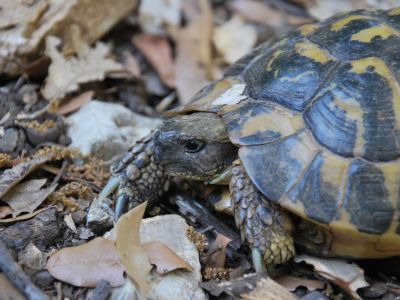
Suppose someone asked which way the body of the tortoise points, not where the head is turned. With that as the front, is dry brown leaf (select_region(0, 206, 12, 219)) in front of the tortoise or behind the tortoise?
in front

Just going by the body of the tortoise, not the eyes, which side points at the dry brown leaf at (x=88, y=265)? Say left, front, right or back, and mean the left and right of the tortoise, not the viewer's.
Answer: front

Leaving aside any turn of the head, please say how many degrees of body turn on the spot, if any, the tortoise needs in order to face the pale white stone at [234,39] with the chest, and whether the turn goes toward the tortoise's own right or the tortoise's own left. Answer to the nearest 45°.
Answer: approximately 90° to the tortoise's own right

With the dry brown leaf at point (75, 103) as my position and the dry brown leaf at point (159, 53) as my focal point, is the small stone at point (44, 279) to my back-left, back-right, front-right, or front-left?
back-right

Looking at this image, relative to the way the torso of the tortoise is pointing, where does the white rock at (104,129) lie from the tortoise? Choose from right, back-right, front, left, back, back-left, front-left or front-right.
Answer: front-right

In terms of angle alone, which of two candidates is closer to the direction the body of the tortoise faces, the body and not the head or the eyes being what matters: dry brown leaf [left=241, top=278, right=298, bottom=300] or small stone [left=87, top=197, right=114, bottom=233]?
the small stone

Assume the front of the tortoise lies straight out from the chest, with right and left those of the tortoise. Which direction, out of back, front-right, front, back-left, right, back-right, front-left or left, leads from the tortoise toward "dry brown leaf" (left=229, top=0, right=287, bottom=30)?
right

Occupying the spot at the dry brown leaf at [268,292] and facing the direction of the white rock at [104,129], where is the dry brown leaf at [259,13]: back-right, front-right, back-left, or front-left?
front-right

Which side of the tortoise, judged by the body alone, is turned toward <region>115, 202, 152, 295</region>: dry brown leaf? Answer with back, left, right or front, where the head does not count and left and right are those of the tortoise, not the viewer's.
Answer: front

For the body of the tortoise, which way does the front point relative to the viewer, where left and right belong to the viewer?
facing to the left of the viewer

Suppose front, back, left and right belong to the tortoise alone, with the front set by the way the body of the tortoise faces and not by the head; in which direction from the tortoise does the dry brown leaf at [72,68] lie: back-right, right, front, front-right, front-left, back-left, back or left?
front-right

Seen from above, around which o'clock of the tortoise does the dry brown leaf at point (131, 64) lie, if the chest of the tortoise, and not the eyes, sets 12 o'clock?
The dry brown leaf is roughly at 2 o'clock from the tortoise.

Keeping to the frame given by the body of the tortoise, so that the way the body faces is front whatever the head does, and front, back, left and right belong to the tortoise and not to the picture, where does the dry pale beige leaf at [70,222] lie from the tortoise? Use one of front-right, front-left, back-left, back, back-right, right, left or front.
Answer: front
